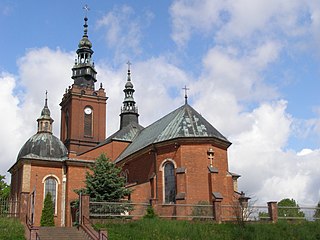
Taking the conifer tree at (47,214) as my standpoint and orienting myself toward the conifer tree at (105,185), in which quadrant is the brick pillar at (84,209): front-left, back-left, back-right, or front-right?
front-right

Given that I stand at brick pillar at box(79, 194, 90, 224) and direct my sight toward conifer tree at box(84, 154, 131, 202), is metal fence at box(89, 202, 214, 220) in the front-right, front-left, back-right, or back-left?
front-right

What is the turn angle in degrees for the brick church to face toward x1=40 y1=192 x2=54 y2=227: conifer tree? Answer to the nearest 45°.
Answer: approximately 45° to its left

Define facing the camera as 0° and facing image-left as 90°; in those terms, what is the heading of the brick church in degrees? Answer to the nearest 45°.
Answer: approximately 135°
